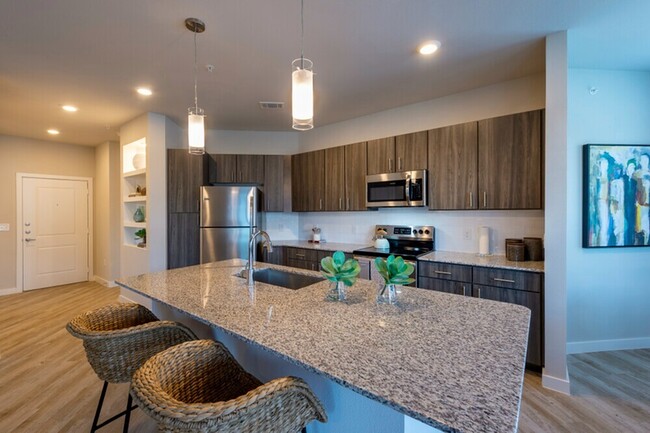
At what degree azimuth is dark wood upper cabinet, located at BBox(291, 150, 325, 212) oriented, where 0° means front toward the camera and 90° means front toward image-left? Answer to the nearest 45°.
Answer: approximately 45°

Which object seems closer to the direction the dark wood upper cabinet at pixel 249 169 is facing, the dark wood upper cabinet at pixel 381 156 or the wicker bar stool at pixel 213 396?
the wicker bar stool

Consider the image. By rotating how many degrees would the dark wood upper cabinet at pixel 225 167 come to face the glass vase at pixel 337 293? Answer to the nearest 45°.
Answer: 0° — it already faces it

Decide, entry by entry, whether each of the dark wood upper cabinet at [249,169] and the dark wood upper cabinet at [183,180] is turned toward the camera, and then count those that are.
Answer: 2

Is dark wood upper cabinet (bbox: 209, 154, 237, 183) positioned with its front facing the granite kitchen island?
yes

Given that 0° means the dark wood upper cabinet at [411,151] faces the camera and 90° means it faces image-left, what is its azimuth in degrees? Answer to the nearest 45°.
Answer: approximately 45°

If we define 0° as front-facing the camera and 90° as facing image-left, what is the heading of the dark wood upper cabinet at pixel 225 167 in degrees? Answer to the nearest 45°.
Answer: approximately 0°

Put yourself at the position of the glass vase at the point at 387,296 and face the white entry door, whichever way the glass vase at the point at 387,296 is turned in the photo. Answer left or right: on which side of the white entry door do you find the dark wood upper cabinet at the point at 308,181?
right

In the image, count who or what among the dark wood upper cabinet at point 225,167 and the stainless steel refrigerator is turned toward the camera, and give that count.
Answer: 2

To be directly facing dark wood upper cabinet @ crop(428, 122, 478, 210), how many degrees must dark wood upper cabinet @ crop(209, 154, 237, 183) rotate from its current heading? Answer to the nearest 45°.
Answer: approximately 45° to its left
